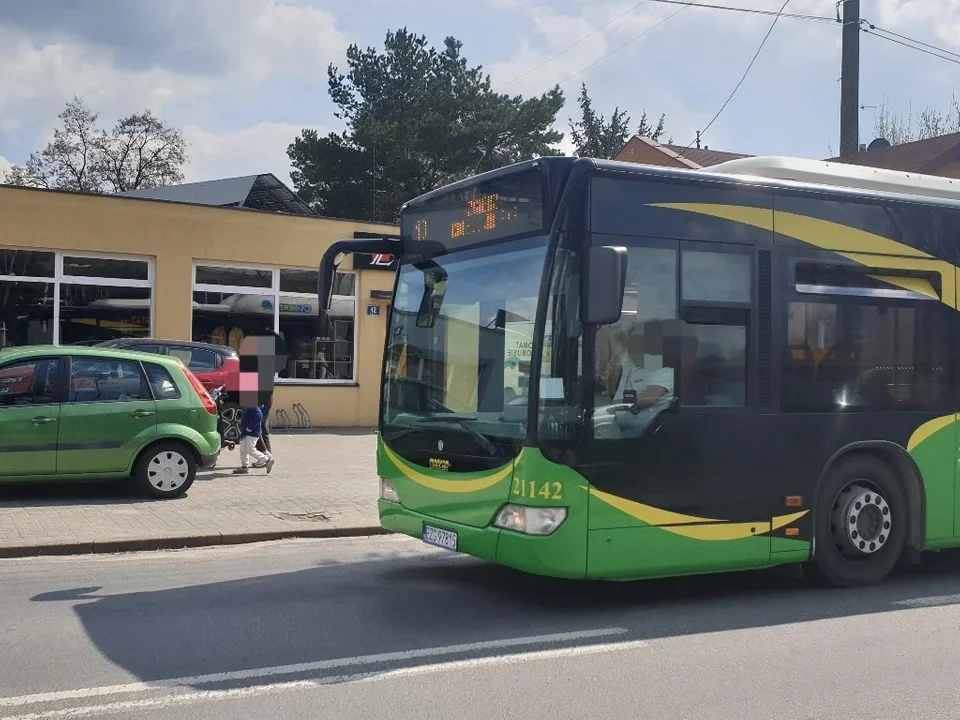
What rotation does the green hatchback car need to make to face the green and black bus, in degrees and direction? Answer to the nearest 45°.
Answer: approximately 135° to its left

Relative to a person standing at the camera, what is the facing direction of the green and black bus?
facing the viewer and to the left of the viewer

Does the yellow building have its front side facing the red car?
yes

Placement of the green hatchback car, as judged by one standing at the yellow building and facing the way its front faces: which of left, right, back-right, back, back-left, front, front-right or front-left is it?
front

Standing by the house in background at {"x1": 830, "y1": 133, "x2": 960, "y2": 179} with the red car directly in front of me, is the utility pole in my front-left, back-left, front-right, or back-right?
front-left

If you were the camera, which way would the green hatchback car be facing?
facing to the left of the viewer

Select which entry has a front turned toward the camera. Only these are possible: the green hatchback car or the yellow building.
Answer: the yellow building

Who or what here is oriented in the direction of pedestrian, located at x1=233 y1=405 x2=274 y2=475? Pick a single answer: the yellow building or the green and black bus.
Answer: the yellow building

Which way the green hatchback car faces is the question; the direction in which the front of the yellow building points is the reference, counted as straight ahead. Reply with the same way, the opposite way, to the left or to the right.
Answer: to the right

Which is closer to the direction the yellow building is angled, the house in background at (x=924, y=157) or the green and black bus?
the green and black bus

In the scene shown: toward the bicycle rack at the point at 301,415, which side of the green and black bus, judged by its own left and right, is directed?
right

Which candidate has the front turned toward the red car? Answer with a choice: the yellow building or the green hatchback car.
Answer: the yellow building

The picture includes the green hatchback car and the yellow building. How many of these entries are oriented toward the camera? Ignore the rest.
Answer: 1

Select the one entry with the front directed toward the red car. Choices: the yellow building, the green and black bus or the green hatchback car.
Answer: the yellow building

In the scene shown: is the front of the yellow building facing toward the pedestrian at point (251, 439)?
yes

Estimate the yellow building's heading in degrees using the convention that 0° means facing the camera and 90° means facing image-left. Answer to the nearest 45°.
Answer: approximately 0°
